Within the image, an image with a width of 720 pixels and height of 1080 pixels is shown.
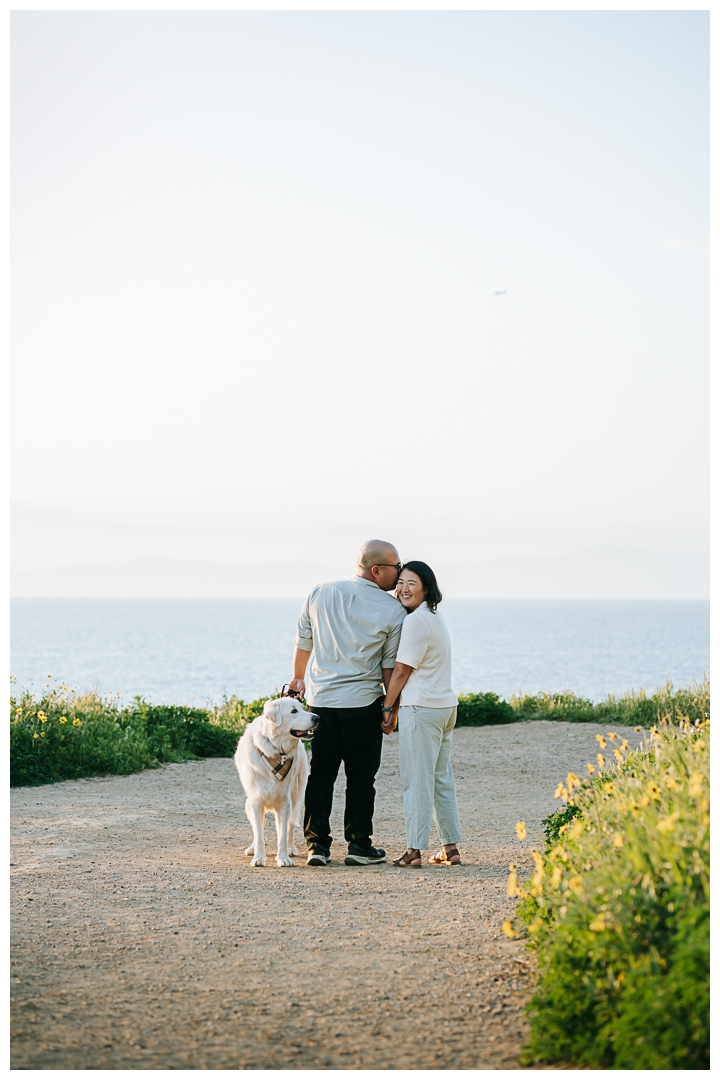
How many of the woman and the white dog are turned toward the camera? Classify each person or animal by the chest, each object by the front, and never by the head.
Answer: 1

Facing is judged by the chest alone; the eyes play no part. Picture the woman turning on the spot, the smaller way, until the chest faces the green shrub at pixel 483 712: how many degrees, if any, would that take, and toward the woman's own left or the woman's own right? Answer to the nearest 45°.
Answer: approximately 45° to the woman's own right

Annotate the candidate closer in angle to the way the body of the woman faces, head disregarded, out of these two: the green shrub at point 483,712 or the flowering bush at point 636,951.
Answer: the green shrub

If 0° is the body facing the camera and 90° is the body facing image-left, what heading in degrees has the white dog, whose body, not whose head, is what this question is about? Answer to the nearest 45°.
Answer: approximately 0°

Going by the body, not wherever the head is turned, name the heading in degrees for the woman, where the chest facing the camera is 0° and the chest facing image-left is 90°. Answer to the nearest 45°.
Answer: approximately 135°
